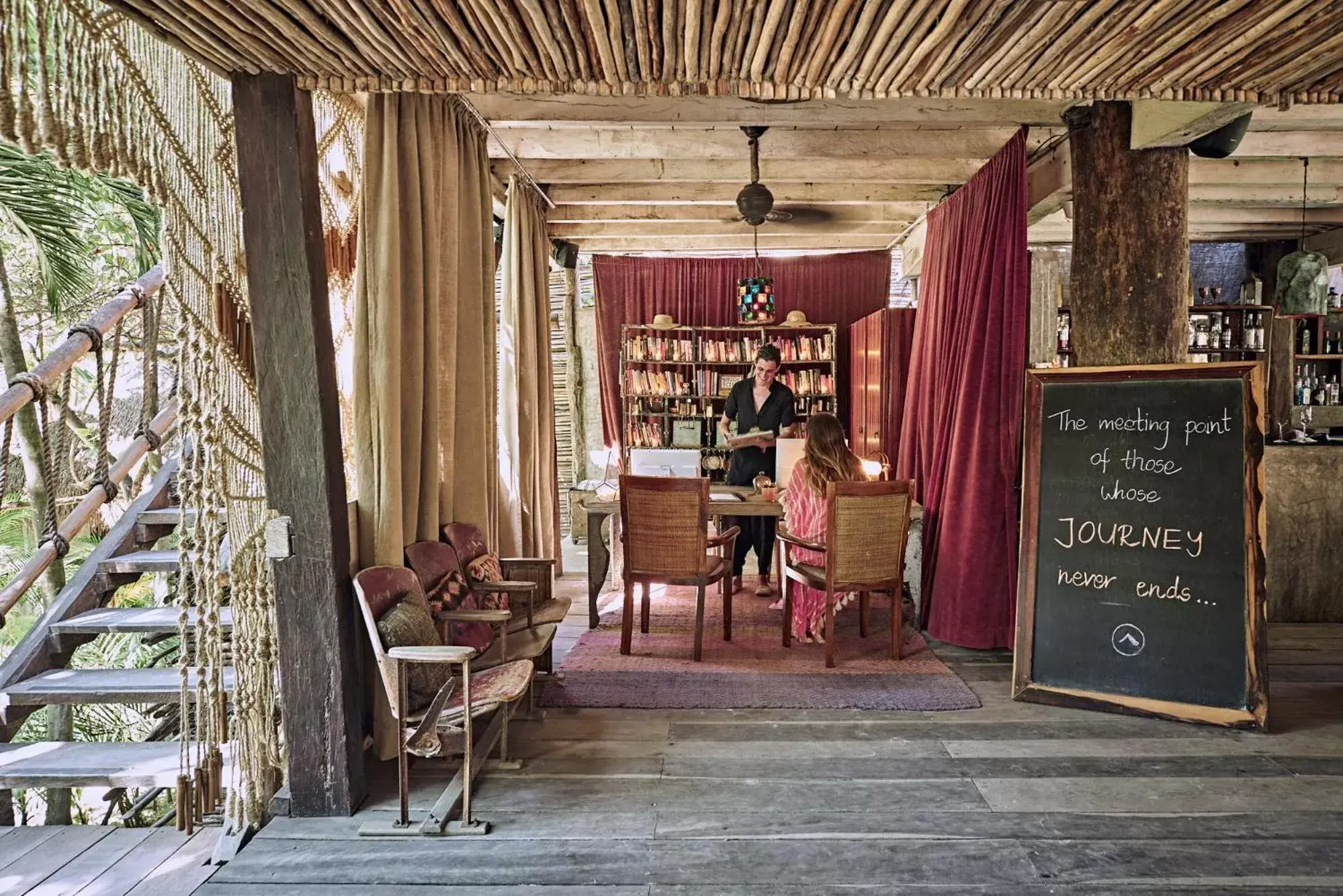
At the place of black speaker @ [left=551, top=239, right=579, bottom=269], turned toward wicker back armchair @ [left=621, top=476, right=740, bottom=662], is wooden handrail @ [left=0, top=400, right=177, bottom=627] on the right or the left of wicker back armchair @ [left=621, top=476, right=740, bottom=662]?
right

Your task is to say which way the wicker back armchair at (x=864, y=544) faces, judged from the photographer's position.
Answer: facing away from the viewer and to the left of the viewer

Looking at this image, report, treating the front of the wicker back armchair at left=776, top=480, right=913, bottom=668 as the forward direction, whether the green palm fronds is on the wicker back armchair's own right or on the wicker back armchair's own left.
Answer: on the wicker back armchair's own left

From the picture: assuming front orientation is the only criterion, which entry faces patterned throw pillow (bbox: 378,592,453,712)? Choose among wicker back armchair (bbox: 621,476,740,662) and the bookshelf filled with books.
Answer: the bookshelf filled with books
